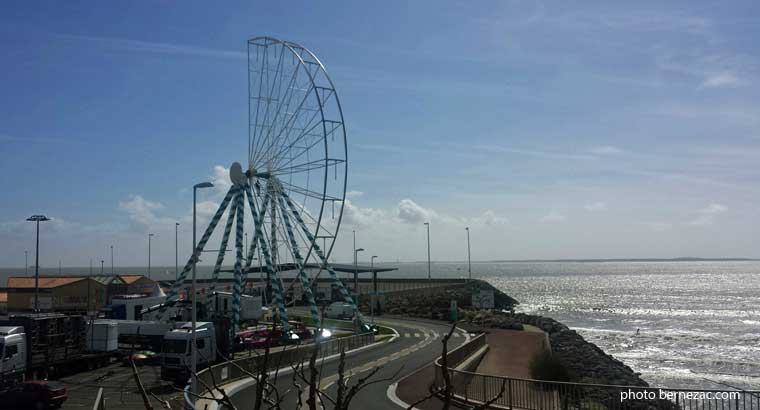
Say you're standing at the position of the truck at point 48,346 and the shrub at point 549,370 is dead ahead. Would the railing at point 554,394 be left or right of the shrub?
right

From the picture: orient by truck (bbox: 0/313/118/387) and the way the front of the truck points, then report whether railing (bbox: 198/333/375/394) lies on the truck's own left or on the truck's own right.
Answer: on the truck's own left

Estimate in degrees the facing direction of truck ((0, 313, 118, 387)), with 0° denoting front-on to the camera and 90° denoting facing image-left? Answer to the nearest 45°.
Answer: approximately 45°

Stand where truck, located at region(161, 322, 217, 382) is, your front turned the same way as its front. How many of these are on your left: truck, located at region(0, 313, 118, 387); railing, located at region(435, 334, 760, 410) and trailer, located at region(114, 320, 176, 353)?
1

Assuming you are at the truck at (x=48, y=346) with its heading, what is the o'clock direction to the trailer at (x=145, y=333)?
The trailer is roughly at 6 o'clock from the truck.

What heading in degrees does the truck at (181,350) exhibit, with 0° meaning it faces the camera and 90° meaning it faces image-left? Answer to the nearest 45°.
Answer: approximately 45°

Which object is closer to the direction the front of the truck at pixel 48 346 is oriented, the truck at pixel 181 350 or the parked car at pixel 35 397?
the parked car
